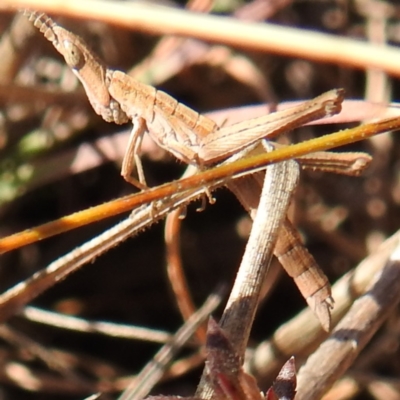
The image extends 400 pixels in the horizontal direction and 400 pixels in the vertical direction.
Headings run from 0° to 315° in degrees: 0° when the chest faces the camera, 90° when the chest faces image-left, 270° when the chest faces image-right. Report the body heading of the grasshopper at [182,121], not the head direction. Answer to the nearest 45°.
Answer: approximately 90°
